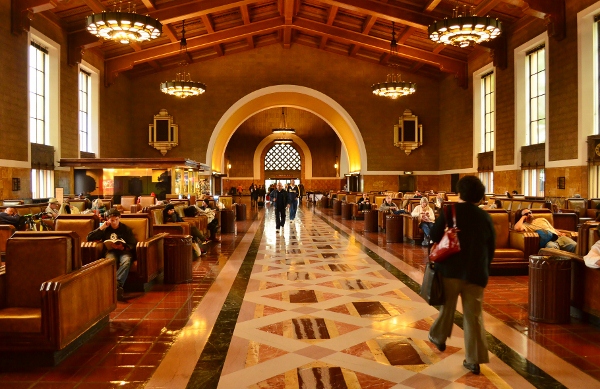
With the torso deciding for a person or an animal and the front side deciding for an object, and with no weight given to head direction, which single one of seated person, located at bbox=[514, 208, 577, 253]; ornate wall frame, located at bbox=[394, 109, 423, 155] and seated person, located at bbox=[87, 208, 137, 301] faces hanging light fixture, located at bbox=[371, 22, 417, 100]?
the ornate wall frame

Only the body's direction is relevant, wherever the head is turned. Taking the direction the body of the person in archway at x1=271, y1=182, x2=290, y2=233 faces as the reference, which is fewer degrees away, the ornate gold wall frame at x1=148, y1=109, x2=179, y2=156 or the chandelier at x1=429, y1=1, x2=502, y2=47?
the chandelier

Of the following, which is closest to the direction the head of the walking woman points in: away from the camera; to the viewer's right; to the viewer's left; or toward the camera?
away from the camera

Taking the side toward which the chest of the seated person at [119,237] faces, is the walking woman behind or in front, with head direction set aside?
in front

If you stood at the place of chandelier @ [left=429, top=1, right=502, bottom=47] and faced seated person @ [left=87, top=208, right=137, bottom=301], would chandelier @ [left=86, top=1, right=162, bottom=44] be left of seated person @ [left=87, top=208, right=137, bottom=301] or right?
right

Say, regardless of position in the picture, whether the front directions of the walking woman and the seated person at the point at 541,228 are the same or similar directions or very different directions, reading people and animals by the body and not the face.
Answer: very different directions

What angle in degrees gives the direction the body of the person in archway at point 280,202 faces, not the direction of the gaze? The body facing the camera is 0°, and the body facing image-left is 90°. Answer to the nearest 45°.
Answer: approximately 0°
